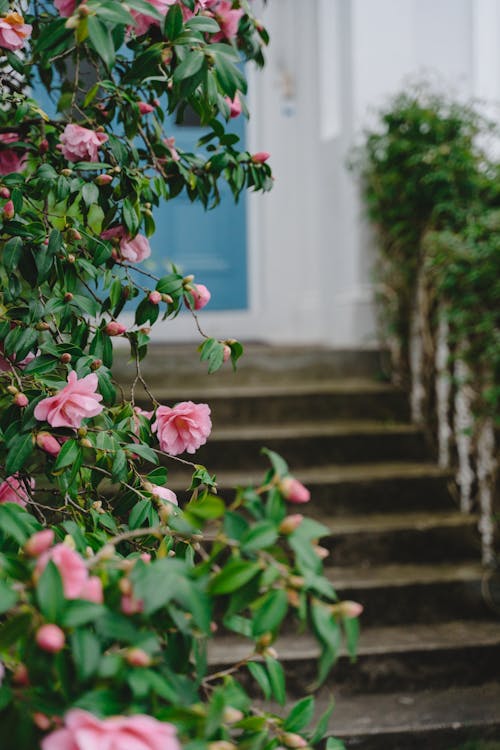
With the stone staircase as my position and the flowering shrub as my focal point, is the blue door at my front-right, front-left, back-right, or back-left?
back-right

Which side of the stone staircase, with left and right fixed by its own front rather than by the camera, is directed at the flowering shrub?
front

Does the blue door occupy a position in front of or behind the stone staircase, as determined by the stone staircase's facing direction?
behind

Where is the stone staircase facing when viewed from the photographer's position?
facing the viewer

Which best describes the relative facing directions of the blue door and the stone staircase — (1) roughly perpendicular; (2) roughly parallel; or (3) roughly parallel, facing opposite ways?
roughly parallel

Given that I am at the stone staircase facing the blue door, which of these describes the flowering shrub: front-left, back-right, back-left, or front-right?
back-left

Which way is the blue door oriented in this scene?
toward the camera

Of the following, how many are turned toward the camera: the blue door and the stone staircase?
2

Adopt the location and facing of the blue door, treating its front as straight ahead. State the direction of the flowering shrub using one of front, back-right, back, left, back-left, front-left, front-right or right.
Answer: front

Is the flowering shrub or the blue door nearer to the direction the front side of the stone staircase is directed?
the flowering shrub

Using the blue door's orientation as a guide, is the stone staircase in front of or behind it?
in front
